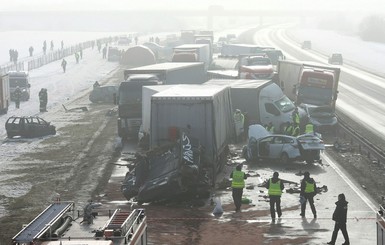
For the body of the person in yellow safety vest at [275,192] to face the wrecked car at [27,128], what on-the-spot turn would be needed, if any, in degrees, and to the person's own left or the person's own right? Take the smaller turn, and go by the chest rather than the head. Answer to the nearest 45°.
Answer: approximately 45° to the person's own left

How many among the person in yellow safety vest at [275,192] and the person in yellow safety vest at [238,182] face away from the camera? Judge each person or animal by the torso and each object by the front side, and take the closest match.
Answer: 2

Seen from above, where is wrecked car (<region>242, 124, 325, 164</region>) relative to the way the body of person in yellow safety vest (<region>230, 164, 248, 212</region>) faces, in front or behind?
in front

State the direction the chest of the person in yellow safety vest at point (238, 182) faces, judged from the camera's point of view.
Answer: away from the camera

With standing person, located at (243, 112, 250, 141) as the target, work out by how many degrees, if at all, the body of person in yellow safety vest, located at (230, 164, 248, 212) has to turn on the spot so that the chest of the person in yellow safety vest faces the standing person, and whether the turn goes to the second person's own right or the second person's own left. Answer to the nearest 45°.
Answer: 0° — they already face them

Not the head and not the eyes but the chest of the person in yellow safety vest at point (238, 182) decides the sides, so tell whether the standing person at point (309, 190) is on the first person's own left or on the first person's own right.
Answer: on the first person's own right

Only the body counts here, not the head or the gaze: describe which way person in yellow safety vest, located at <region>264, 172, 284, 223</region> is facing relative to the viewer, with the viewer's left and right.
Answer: facing away from the viewer

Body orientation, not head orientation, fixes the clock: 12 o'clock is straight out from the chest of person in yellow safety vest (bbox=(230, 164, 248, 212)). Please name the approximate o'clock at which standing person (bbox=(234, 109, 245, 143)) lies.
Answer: The standing person is roughly at 12 o'clock from the person in yellow safety vest.

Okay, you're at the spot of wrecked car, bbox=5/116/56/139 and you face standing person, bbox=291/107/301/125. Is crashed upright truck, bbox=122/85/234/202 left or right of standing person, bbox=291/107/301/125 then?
right
